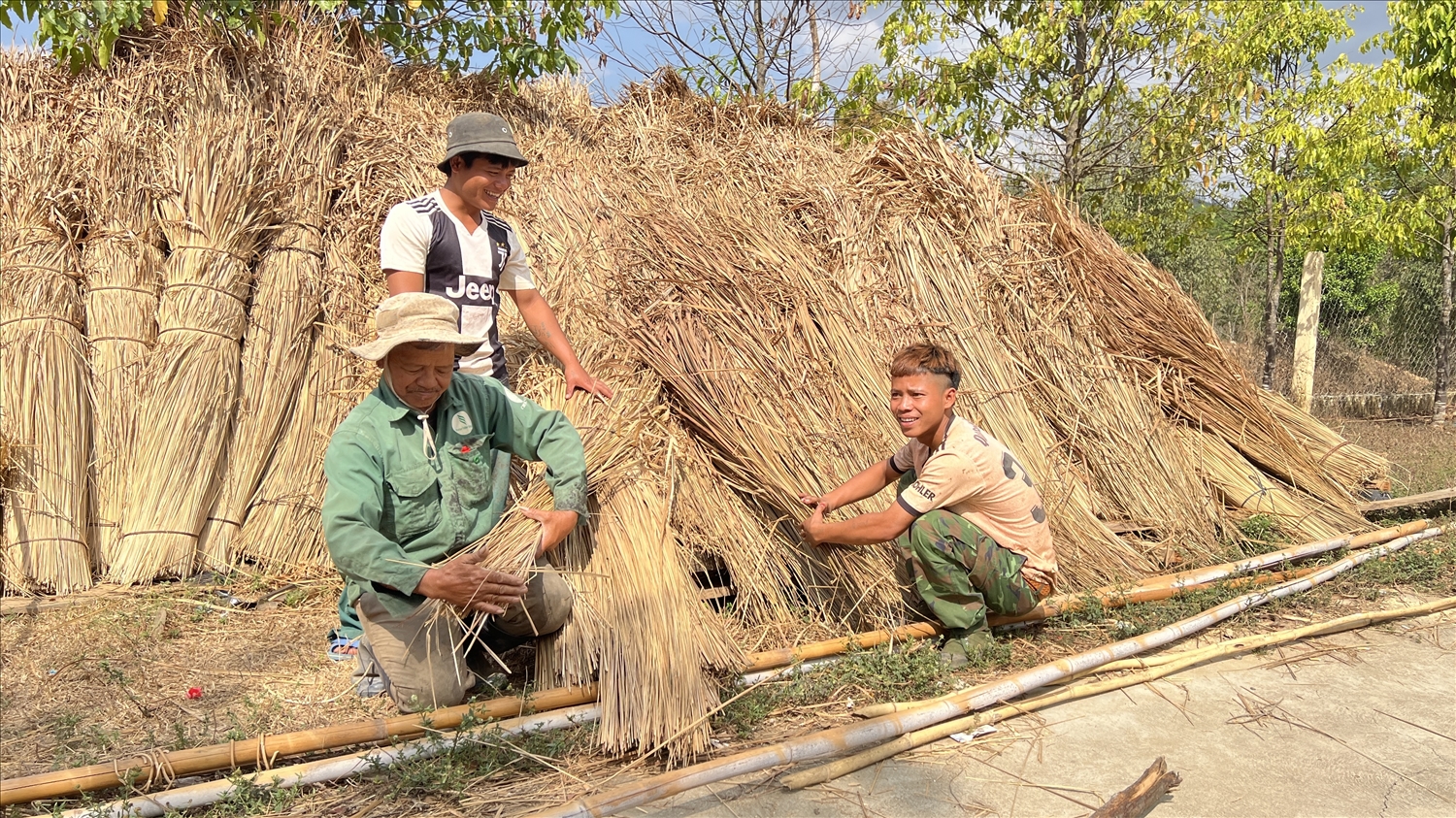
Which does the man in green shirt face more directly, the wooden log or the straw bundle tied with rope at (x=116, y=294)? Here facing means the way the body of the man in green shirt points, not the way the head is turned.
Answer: the wooden log

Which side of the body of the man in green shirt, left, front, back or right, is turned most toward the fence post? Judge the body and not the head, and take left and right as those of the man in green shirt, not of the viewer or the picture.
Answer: left

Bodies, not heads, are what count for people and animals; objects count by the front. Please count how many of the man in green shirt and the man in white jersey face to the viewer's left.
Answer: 0

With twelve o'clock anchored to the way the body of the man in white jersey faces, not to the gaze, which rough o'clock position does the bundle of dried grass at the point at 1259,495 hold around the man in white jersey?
The bundle of dried grass is roughly at 10 o'clock from the man in white jersey.

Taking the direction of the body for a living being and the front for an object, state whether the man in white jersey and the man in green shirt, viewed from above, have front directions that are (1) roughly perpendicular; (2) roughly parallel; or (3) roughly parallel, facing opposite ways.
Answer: roughly parallel

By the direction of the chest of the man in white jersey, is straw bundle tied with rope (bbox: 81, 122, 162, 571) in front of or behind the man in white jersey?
behind

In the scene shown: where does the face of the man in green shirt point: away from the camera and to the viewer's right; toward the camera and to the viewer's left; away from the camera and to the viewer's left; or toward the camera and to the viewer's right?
toward the camera and to the viewer's right

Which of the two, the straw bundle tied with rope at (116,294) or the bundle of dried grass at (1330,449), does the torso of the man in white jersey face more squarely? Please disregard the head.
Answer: the bundle of dried grass

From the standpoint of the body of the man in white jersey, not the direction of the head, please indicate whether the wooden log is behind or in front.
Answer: in front

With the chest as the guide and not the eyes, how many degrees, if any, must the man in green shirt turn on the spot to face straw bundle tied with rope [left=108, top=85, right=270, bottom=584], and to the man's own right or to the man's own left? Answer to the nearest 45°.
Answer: approximately 180°

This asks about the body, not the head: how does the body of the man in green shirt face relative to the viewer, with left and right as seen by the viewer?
facing the viewer and to the right of the viewer
